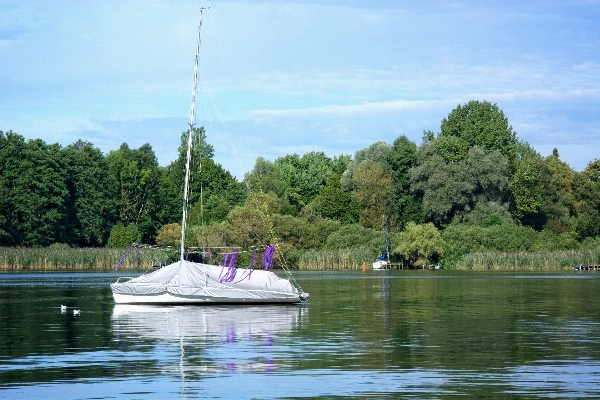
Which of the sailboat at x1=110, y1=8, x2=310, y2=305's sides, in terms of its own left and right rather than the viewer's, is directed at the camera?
left
